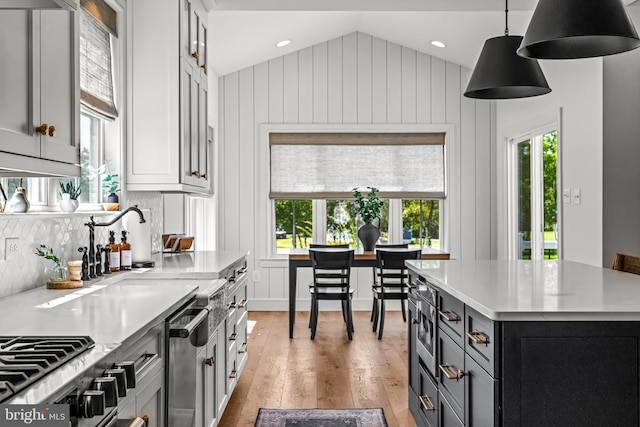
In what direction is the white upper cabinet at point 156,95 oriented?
to the viewer's right

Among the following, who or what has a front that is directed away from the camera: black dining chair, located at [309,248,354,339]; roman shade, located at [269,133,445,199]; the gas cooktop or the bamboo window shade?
the black dining chair

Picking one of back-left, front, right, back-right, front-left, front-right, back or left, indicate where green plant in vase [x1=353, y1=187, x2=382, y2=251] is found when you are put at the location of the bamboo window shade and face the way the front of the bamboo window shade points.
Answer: left

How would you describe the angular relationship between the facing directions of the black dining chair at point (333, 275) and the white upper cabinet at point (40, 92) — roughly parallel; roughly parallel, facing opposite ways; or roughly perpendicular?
roughly perpendicular

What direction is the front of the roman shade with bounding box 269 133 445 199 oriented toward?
toward the camera

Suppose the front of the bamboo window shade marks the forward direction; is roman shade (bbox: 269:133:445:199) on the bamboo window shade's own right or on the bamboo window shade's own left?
on the bamboo window shade's own left

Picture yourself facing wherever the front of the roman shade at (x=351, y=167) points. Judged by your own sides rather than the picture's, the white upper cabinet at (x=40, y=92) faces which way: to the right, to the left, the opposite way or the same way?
to the left

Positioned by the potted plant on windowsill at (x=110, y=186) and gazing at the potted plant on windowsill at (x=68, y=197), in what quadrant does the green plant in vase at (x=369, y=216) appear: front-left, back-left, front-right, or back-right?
back-left

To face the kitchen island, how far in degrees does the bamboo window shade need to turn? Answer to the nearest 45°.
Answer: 0° — it already faces it

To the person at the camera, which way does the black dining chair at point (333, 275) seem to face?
facing away from the viewer

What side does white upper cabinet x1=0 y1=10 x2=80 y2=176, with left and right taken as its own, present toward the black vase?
left
